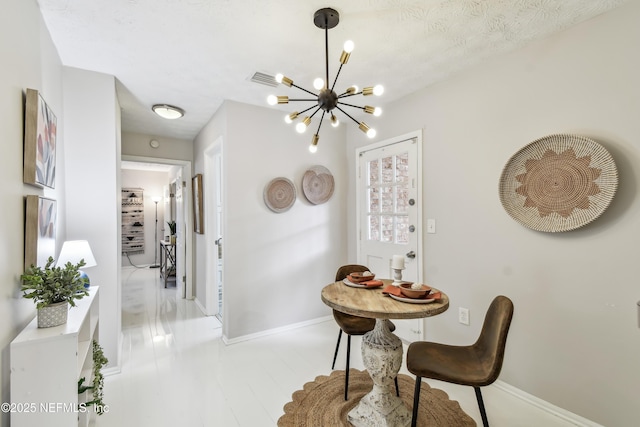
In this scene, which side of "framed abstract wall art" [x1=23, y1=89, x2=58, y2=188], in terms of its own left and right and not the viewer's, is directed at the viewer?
right

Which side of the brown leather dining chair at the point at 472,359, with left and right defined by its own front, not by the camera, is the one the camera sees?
left

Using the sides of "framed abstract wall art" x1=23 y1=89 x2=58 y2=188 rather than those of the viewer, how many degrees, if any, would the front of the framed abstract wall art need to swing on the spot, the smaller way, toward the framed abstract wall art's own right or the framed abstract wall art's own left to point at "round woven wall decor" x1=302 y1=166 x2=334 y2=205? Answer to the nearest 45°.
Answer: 0° — it already faces it

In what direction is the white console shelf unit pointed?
to the viewer's right
